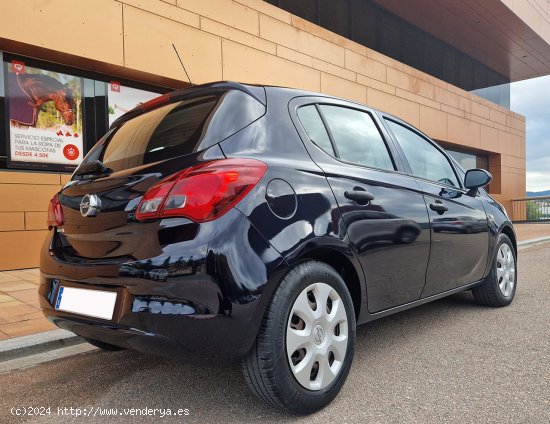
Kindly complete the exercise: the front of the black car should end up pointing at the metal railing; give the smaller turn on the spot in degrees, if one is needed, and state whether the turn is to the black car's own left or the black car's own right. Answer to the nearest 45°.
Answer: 0° — it already faces it

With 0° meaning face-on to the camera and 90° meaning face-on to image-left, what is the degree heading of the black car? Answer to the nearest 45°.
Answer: approximately 225°

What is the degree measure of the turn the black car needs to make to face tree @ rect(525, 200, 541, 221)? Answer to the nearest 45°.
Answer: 0° — it already faces it
